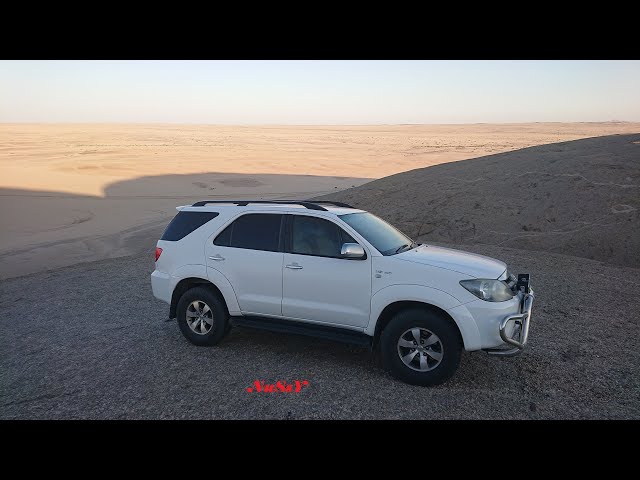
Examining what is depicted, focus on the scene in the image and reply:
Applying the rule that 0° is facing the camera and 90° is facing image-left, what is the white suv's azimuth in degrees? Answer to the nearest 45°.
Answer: approximately 315°
